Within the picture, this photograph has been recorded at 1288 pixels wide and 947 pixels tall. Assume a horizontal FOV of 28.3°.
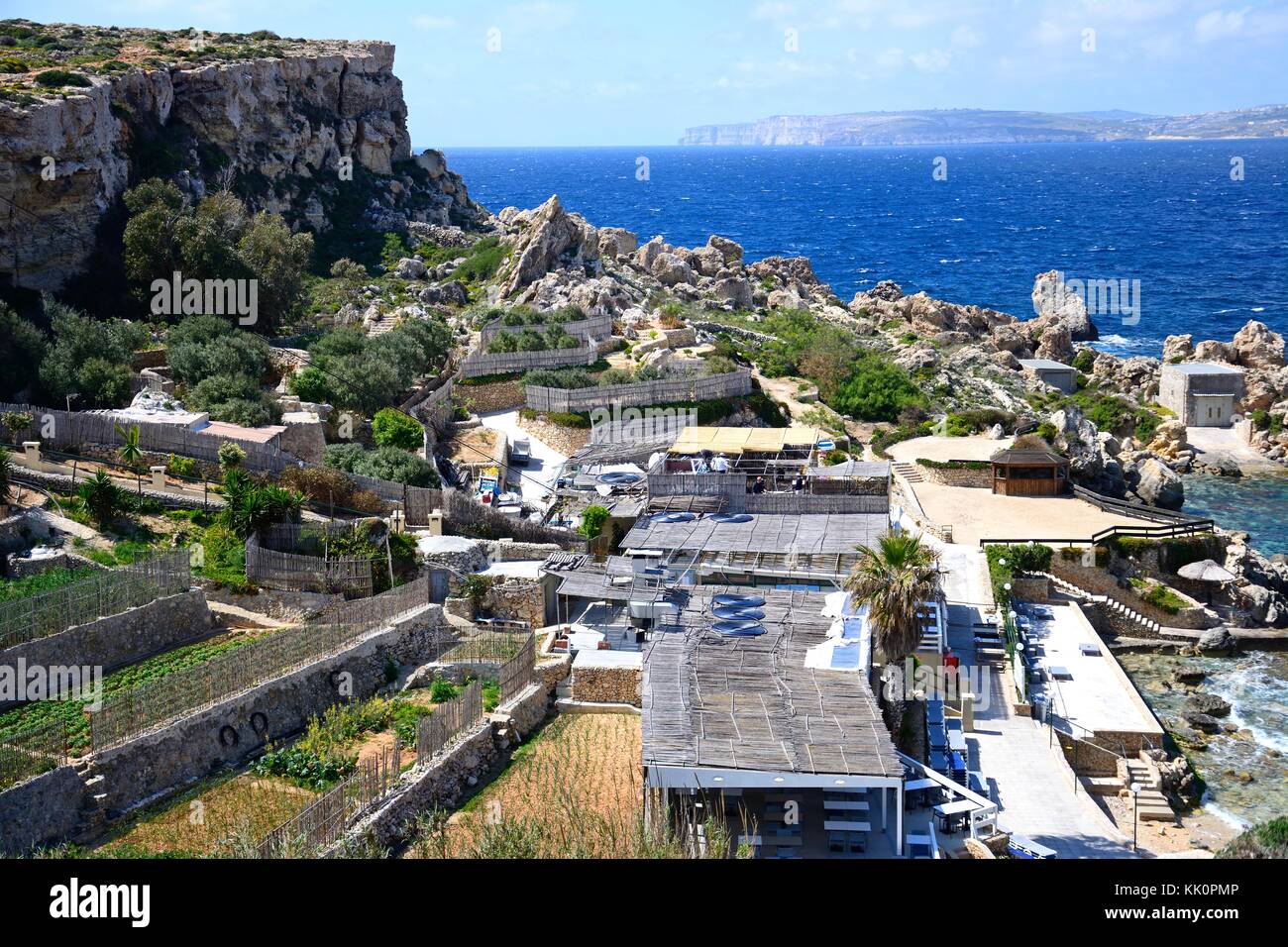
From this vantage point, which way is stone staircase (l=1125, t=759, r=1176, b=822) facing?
toward the camera

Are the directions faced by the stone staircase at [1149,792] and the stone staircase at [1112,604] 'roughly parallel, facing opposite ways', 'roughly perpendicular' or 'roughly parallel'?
roughly perpendicular

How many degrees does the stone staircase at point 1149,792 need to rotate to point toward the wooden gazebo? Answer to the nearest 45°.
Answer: approximately 180°

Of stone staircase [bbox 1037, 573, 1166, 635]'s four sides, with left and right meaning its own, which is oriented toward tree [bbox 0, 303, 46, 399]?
back

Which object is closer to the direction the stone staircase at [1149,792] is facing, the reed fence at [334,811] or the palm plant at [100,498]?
the reed fence

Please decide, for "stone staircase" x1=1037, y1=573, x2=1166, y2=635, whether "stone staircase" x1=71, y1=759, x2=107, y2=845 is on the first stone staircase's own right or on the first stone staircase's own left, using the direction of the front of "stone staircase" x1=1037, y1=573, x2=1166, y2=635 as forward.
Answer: on the first stone staircase's own right

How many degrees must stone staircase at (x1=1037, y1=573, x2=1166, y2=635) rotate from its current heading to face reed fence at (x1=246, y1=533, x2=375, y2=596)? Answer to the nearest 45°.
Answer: approximately 135° to its right

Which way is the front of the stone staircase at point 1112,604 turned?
to the viewer's right

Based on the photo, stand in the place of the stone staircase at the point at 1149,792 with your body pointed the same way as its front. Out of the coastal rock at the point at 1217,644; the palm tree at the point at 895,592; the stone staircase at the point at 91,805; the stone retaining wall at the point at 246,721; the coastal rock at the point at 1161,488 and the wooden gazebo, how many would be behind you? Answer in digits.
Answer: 3

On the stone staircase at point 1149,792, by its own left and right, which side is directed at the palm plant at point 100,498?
right

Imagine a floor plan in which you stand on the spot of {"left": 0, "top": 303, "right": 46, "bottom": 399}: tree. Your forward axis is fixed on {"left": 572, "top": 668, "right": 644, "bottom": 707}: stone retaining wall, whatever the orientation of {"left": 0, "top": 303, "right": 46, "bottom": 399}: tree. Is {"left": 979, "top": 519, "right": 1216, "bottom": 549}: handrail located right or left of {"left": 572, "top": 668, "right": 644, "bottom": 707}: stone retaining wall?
left

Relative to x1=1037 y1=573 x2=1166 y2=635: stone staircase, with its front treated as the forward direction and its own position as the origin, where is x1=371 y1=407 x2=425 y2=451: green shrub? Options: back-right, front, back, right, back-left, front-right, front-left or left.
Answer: back

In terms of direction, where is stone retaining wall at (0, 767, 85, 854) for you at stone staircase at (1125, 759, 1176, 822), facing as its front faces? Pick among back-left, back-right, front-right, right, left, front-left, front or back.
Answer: front-right

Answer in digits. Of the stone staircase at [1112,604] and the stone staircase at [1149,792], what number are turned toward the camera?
1

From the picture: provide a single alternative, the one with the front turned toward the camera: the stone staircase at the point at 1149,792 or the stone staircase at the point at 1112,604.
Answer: the stone staircase at the point at 1149,792

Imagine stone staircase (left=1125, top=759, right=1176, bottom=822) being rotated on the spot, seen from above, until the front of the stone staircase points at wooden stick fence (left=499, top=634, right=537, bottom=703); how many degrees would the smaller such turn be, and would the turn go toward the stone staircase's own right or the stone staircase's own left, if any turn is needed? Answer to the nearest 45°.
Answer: approximately 45° to the stone staircase's own right
